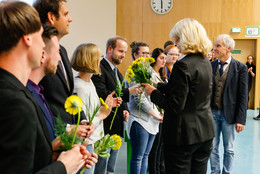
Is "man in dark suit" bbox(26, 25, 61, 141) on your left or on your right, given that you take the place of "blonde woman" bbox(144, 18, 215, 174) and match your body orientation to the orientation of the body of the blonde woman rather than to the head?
on your left

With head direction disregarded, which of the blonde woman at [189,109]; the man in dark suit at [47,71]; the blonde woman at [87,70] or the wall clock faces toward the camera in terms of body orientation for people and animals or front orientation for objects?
the wall clock

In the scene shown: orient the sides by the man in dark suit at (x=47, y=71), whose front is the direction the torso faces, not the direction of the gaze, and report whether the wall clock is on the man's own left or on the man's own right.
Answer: on the man's own left

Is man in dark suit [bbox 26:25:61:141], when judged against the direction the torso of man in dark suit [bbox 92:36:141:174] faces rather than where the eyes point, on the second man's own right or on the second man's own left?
on the second man's own right

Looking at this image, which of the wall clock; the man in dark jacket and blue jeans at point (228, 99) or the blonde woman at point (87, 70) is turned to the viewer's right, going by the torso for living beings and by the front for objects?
the blonde woman

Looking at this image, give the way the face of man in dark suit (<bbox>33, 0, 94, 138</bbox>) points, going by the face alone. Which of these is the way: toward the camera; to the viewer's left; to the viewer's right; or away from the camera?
to the viewer's right

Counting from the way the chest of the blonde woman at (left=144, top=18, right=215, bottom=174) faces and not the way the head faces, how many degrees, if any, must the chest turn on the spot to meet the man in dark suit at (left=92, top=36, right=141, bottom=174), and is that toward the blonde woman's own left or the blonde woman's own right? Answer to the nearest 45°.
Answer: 0° — they already face them

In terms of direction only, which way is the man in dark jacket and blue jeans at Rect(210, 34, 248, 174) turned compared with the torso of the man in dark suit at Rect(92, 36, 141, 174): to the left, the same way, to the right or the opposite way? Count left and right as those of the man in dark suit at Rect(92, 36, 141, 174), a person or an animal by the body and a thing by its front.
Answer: to the right

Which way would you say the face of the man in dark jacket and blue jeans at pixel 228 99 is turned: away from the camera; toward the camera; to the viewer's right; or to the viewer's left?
to the viewer's left

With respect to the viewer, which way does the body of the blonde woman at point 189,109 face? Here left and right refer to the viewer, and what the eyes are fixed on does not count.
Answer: facing away from the viewer and to the left of the viewer

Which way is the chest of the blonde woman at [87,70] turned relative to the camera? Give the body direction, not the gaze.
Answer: to the viewer's right

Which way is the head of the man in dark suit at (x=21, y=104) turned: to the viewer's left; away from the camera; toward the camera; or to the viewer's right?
to the viewer's right

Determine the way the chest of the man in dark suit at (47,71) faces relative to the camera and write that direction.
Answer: to the viewer's right
